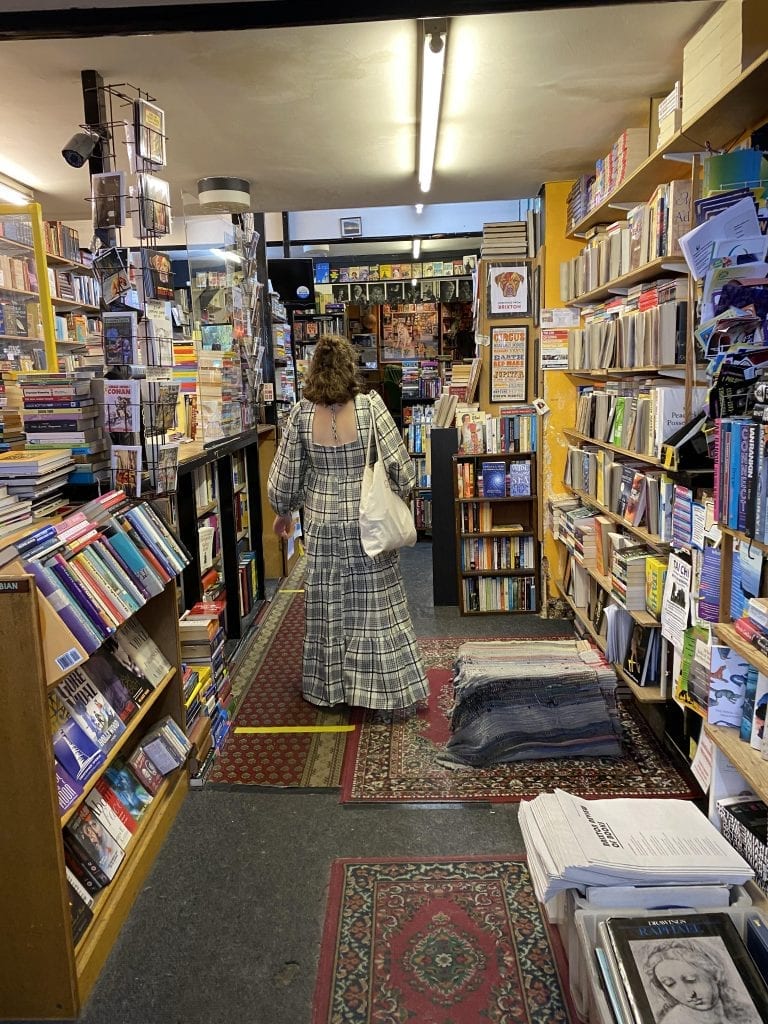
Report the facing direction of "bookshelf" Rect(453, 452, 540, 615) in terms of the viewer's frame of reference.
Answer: facing the viewer

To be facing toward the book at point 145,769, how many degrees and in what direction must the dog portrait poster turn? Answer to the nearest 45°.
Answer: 0° — it already faces it

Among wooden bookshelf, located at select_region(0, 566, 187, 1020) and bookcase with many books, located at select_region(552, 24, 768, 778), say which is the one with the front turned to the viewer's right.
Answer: the wooden bookshelf

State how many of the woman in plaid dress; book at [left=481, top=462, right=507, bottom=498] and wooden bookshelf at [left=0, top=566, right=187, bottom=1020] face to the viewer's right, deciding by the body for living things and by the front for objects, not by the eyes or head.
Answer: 1

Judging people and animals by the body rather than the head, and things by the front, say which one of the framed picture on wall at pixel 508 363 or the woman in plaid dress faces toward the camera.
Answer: the framed picture on wall

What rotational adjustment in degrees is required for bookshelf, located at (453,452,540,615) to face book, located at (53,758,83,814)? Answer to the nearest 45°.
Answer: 0° — it already faces it

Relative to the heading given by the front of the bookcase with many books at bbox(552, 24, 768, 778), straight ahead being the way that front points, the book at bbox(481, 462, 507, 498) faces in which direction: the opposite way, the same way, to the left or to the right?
to the left

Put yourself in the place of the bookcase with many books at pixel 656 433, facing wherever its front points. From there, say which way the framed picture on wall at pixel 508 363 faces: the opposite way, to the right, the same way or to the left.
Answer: to the left

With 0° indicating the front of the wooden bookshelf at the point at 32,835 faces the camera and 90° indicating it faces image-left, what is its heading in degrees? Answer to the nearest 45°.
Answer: approximately 270°

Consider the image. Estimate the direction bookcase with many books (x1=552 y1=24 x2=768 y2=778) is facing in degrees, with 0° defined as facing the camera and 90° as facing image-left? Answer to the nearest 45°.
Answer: approximately 90°

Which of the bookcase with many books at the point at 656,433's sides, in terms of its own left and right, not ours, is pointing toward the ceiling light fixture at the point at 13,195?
front

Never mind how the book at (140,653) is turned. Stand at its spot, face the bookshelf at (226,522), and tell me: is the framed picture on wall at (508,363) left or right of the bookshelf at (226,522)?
right

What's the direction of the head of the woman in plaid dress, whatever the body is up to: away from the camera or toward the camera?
away from the camera

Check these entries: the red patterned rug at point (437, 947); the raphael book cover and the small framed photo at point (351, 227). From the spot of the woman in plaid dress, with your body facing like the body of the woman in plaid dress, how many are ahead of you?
1

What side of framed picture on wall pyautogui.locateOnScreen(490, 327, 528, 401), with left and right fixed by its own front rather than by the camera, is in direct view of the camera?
front

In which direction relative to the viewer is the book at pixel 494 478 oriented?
toward the camera
